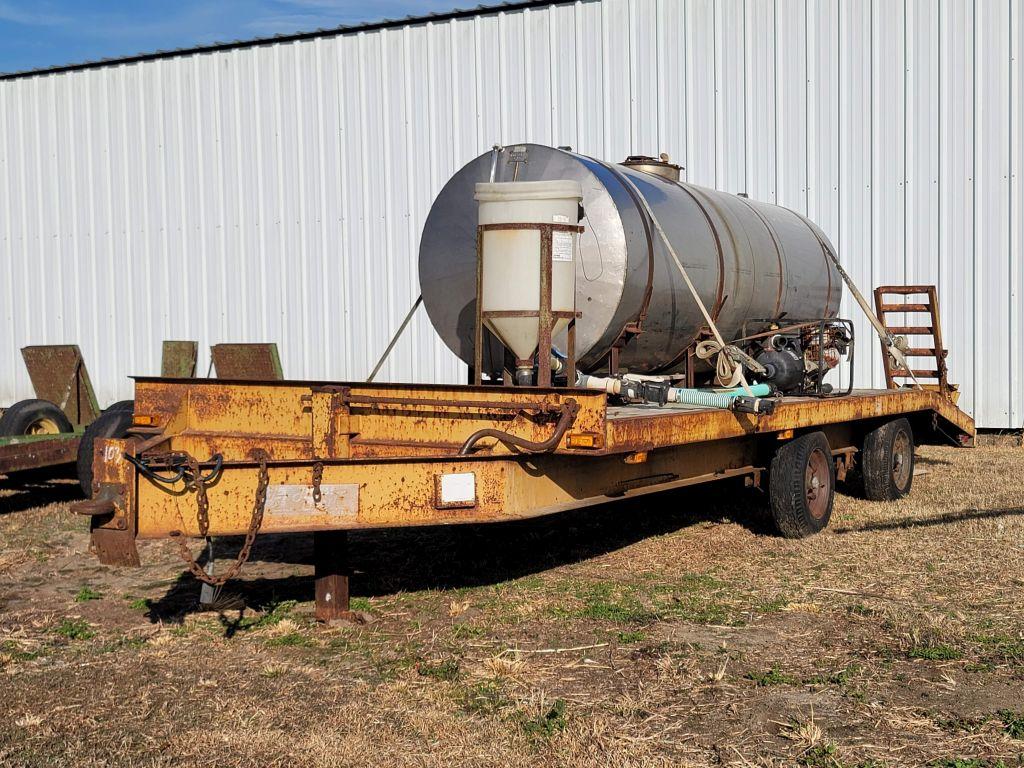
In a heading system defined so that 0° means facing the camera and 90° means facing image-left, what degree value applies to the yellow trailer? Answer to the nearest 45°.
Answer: approximately 45°
